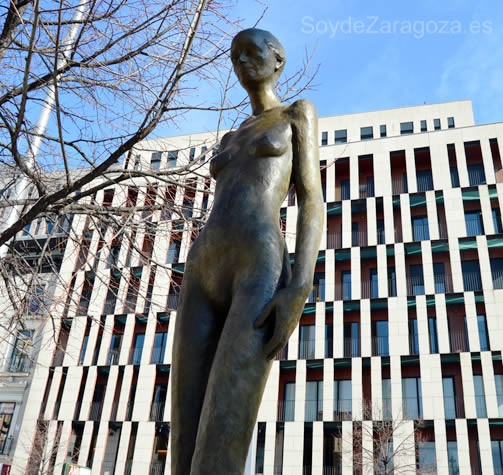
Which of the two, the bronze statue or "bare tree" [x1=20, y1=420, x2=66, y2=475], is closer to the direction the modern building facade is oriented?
the bronze statue

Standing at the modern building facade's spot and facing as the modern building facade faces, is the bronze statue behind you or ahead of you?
ahead

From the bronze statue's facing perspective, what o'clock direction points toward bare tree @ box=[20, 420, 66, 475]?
The bare tree is roughly at 4 o'clock from the bronze statue.

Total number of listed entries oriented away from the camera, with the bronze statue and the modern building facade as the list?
0

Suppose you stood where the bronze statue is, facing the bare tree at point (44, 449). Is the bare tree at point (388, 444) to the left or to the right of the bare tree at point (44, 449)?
right

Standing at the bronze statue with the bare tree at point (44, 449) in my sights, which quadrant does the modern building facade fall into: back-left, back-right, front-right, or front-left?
front-right

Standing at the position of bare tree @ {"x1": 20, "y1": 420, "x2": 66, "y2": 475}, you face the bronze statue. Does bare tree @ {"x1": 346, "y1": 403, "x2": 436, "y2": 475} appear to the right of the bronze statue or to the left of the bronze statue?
left

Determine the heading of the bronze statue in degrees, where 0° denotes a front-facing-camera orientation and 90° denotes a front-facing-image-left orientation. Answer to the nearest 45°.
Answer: approximately 45°

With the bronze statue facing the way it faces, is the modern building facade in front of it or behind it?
behind

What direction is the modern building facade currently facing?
toward the camera

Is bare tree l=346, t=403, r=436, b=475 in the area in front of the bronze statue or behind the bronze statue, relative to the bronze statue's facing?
behind
